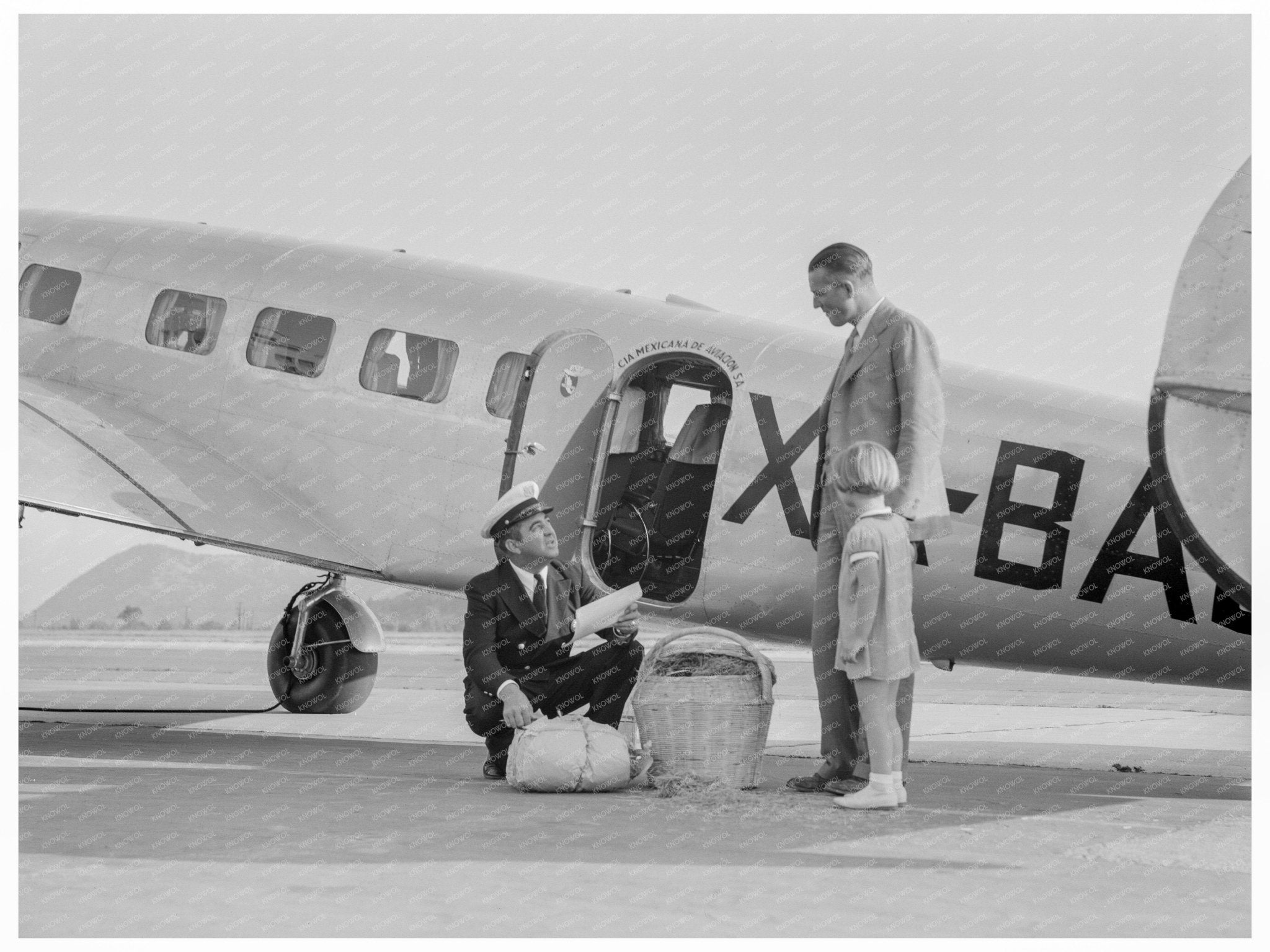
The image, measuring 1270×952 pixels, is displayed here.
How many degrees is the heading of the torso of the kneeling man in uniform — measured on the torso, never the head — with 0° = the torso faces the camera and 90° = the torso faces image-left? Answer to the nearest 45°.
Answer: approximately 315°

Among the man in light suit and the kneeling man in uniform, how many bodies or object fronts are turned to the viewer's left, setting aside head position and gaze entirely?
1

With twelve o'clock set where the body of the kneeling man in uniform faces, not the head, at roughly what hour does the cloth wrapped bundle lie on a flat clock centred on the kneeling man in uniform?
The cloth wrapped bundle is roughly at 1 o'clock from the kneeling man in uniform.

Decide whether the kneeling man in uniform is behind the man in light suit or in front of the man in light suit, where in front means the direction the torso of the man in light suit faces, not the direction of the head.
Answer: in front

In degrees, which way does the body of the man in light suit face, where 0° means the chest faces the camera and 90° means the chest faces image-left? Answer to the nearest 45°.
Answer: approximately 90°

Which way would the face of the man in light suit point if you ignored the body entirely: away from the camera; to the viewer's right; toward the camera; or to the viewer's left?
to the viewer's left
